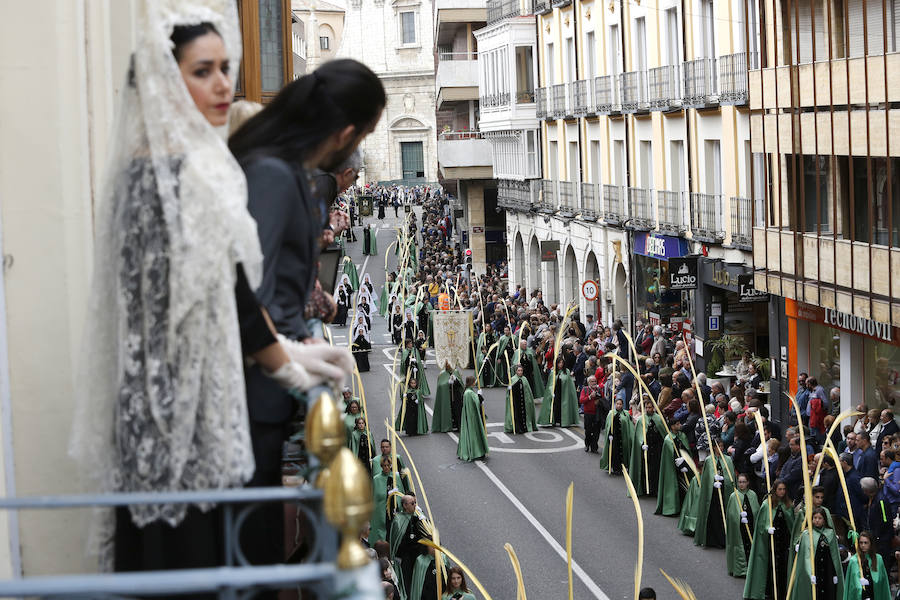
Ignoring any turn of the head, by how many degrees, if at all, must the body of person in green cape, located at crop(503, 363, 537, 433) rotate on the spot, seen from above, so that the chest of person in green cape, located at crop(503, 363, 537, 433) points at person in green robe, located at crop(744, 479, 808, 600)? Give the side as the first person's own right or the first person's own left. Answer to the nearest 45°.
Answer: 0° — they already face them

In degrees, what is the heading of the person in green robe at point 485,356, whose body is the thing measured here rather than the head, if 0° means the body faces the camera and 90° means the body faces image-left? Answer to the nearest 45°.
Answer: approximately 0°

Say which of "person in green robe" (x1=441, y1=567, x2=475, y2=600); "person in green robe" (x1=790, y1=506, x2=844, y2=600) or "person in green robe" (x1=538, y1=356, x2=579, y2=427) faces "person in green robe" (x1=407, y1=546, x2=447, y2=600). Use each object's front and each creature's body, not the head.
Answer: "person in green robe" (x1=538, y1=356, x2=579, y2=427)

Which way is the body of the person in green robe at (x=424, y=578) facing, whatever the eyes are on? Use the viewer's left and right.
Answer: facing the viewer and to the right of the viewer

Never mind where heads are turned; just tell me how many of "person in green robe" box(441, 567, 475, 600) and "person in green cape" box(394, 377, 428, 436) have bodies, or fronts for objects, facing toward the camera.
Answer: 2

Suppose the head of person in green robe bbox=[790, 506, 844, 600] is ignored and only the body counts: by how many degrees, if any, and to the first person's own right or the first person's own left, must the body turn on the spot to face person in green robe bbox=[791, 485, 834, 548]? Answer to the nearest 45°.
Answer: approximately 180°

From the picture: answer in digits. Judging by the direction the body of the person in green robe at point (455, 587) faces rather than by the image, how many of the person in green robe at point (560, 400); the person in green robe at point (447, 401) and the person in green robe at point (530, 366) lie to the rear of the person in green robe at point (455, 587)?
3

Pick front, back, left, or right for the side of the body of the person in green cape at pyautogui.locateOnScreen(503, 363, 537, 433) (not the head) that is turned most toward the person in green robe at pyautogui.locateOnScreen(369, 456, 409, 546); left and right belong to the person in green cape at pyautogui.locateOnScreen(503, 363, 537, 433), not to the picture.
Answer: front
